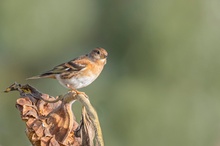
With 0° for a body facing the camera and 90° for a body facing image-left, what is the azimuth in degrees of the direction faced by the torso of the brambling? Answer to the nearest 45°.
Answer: approximately 270°
